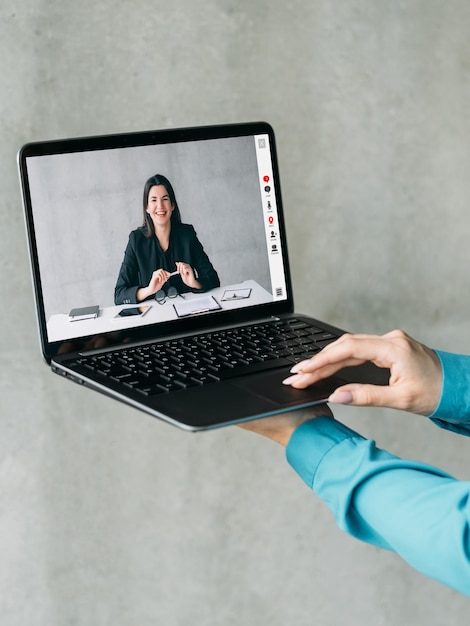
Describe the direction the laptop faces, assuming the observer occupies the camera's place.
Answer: facing the viewer and to the right of the viewer
